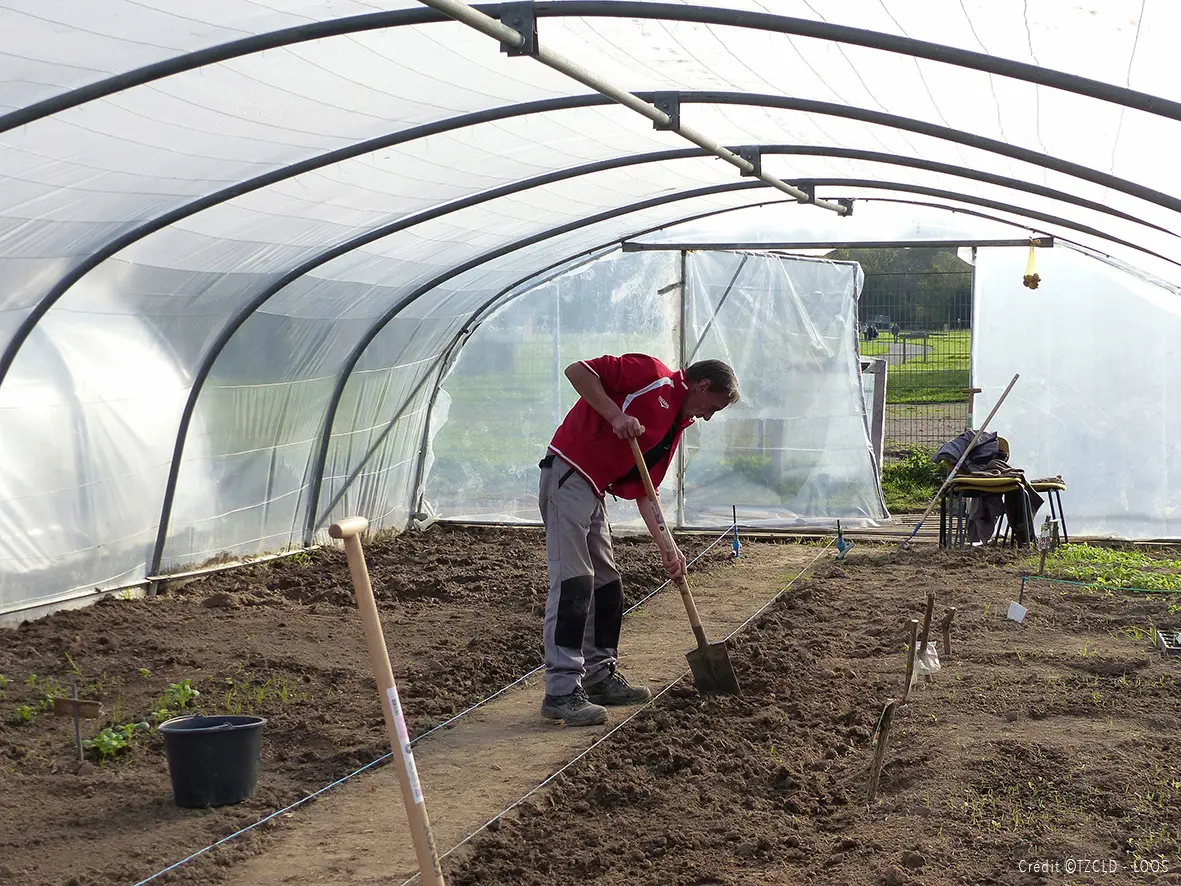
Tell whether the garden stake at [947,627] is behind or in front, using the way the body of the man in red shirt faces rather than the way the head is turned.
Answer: in front

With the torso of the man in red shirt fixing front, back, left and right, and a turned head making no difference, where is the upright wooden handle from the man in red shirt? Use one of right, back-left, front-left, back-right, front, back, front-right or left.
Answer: right

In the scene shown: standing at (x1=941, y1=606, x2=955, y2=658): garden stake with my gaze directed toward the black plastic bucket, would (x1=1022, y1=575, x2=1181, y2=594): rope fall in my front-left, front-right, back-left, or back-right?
back-right

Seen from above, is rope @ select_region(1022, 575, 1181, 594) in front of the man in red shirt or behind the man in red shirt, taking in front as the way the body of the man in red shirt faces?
in front

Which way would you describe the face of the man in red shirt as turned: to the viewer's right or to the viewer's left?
to the viewer's right

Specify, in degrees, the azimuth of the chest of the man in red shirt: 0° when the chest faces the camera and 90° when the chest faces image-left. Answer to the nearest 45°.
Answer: approximately 270°

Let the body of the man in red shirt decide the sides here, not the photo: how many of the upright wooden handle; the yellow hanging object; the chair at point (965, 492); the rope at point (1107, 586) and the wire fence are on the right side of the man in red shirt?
1

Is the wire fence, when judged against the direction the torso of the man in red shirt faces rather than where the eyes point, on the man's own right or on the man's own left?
on the man's own left

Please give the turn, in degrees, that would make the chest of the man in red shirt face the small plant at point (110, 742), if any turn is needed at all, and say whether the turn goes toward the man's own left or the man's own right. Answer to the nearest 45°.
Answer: approximately 180°

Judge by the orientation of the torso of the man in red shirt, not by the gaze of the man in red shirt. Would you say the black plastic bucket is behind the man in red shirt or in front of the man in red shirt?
behind

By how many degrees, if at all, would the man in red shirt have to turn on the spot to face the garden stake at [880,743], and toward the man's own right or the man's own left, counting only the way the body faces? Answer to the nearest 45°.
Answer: approximately 45° to the man's own right

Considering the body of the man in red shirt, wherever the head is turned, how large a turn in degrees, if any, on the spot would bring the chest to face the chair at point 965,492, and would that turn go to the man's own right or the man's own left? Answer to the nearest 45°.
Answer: approximately 45° to the man's own left
